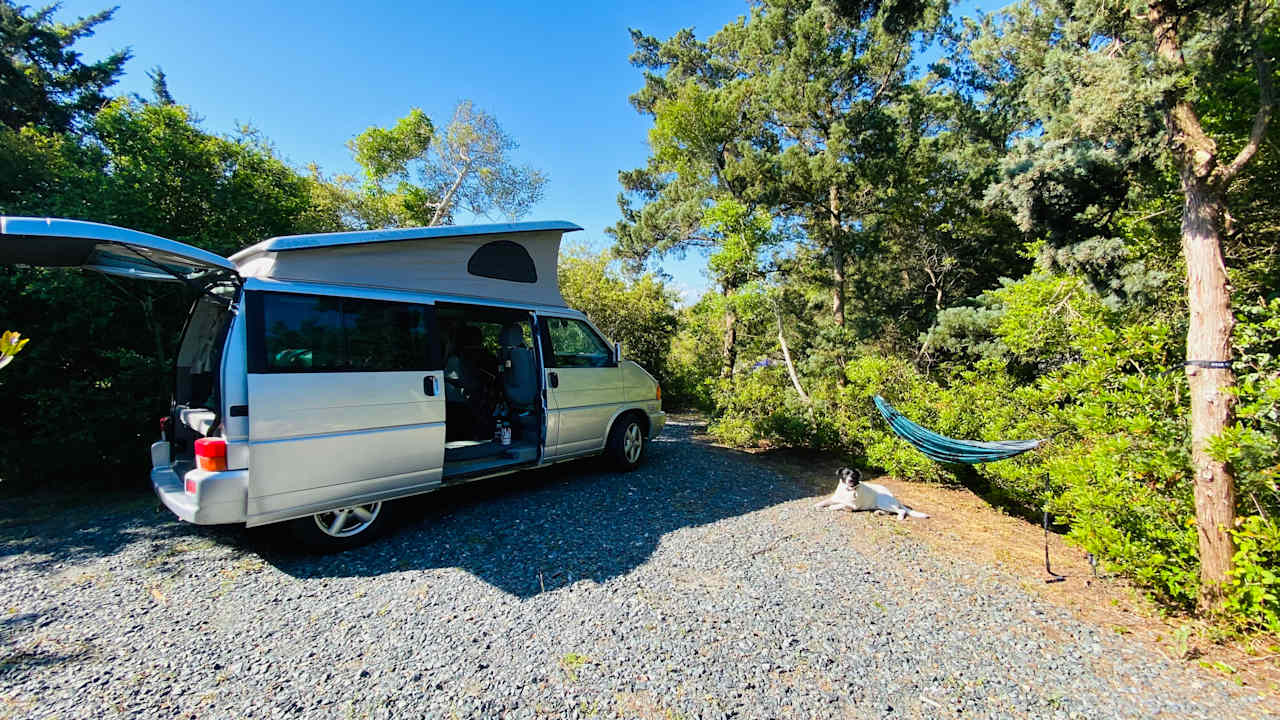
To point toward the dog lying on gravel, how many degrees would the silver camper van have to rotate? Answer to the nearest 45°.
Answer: approximately 45° to its right

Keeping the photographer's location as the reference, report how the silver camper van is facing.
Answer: facing away from the viewer and to the right of the viewer

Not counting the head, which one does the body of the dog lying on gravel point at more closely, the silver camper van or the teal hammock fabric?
the silver camper van

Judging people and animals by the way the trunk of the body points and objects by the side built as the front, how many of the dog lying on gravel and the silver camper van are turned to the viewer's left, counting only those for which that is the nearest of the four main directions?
1

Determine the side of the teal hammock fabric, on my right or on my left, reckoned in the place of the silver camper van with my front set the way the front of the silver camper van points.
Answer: on my right

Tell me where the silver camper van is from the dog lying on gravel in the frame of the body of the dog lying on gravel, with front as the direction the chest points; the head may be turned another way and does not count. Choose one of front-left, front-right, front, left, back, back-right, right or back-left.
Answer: front-left

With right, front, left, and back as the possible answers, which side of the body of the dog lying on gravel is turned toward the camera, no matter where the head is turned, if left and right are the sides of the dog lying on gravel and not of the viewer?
left
